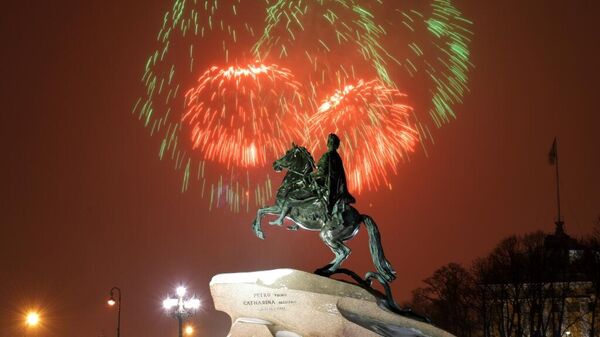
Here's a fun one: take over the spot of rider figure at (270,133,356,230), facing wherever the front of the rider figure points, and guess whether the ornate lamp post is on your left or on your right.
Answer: on your right

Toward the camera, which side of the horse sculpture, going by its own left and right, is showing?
left

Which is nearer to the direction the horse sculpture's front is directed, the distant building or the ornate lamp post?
the ornate lamp post

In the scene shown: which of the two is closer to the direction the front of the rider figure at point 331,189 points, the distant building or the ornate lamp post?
the ornate lamp post

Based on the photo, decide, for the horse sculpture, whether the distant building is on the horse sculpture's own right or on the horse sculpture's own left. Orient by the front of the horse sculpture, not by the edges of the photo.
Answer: on the horse sculpture's own right

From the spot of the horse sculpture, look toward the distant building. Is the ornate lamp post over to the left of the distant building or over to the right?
left

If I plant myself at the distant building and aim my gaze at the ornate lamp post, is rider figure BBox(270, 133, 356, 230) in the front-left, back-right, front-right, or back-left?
front-left

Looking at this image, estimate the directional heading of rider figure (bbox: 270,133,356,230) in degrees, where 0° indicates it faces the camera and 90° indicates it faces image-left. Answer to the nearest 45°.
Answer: approximately 90°
